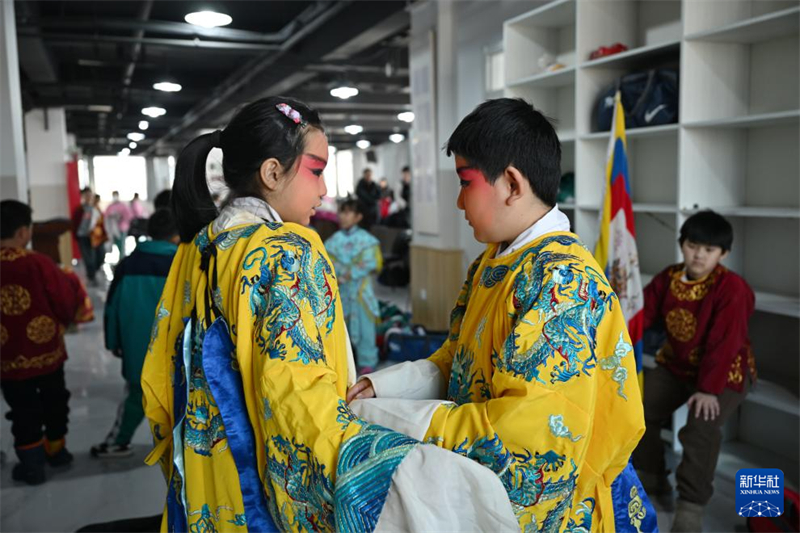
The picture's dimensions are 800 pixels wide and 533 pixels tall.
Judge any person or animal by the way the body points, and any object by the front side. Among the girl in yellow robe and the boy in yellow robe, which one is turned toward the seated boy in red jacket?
the girl in yellow robe

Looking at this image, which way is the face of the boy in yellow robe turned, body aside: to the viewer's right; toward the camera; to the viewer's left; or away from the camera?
to the viewer's left

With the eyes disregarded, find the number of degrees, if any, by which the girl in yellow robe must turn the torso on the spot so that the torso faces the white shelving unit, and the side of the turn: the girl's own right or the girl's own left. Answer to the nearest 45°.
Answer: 0° — they already face it

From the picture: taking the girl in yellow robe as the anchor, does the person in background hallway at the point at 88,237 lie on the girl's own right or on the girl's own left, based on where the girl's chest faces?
on the girl's own left

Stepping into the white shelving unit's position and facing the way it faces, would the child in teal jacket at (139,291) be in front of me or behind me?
in front

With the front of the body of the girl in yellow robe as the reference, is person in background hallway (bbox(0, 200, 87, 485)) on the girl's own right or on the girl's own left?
on the girl's own left

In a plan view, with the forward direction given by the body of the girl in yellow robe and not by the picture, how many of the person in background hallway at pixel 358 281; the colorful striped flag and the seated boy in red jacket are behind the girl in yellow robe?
0

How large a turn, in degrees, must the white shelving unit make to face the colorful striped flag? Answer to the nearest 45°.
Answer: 0° — it already faces it

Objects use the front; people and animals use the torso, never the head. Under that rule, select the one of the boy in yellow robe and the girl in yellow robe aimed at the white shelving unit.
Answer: the girl in yellow robe

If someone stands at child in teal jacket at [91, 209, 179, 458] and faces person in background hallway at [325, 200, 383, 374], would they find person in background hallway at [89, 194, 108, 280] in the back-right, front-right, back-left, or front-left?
front-left

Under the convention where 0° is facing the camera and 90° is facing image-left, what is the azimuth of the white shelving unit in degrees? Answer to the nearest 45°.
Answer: approximately 45°

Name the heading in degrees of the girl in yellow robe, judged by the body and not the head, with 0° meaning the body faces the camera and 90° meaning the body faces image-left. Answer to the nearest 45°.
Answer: approximately 225°

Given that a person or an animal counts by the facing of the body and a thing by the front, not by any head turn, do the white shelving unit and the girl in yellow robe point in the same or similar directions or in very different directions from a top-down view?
very different directions

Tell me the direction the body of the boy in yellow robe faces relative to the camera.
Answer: to the viewer's left

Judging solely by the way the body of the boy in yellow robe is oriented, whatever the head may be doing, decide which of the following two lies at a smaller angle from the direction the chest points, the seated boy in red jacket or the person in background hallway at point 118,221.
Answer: the person in background hallway

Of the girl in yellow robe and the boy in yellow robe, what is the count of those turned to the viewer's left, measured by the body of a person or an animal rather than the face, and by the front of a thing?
1
